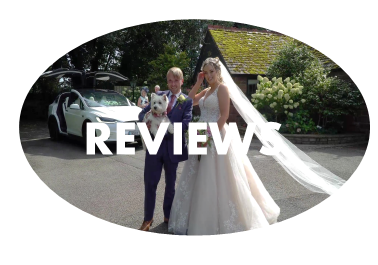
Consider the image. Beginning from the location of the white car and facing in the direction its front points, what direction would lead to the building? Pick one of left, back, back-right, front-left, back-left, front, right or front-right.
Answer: front-left

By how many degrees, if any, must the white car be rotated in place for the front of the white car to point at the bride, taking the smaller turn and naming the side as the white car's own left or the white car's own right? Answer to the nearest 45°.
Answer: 0° — it already faces them

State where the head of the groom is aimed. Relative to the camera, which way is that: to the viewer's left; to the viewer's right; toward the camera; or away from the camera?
toward the camera

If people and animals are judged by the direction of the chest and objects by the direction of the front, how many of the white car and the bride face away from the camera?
0

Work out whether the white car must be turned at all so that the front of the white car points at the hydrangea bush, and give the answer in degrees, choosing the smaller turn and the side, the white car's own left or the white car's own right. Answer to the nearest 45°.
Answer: approximately 45° to the white car's own left

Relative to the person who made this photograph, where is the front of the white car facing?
facing the viewer and to the right of the viewer

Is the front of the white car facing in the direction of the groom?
yes

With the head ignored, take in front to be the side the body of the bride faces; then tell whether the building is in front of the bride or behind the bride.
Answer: behind

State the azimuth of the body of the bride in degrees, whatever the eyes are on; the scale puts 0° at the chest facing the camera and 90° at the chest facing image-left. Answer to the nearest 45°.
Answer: approximately 45°

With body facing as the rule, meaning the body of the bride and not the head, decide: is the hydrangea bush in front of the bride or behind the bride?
behind

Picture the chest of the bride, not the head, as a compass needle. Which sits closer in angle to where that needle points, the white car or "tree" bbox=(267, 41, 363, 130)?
the white car
